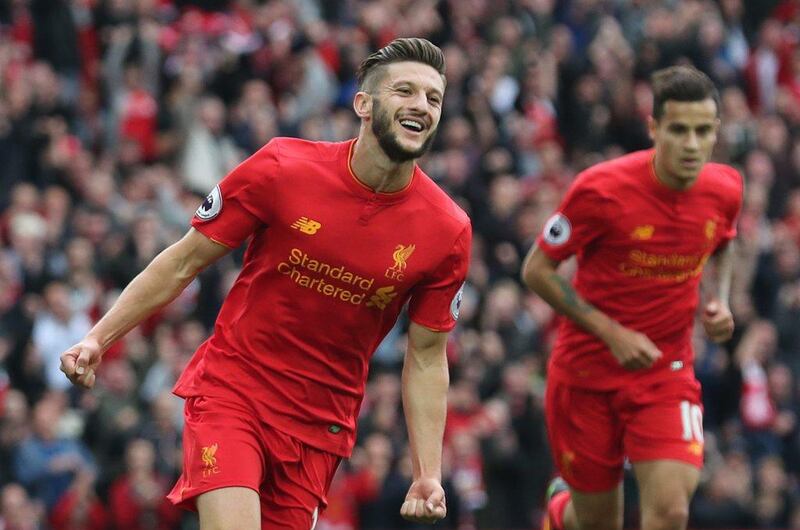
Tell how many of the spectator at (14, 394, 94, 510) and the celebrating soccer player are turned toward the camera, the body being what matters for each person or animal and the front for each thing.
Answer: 2

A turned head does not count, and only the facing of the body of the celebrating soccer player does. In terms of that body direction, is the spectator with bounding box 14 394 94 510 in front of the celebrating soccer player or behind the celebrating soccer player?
behind

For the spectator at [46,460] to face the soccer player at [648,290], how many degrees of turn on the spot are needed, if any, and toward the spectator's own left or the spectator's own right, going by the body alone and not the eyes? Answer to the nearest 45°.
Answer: approximately 45° to the spectator's own left

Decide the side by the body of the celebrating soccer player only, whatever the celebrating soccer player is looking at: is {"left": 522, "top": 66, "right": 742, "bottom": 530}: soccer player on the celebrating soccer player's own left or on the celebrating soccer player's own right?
on the celebrating soccer player's own left

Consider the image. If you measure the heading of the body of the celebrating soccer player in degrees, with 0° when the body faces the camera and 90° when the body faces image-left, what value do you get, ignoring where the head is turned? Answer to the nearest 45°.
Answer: approximately 0°

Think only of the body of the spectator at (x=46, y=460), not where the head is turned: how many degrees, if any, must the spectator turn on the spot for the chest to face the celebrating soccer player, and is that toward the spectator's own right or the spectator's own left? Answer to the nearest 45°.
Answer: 0° — they already face them

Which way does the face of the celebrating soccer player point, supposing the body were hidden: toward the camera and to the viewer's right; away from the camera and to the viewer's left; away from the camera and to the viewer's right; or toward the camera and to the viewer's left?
toward the camera and to the viewer's right

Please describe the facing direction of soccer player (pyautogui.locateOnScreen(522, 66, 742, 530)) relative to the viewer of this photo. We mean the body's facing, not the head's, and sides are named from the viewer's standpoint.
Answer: facing the viewer and to the right of the viewer
